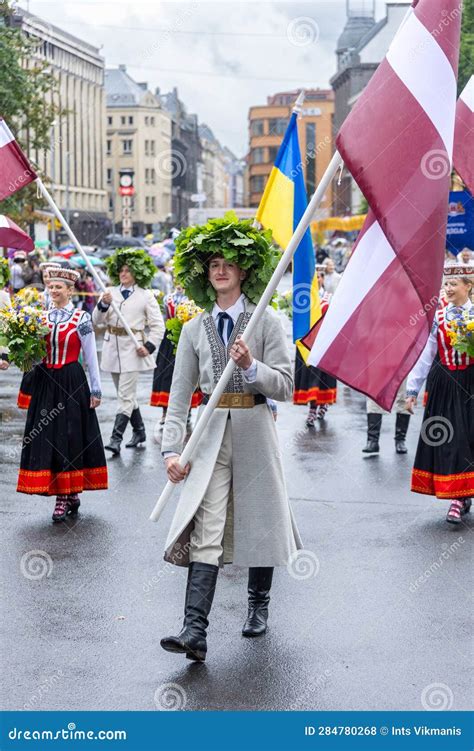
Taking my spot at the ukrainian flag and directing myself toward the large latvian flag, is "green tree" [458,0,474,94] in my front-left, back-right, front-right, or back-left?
back-left

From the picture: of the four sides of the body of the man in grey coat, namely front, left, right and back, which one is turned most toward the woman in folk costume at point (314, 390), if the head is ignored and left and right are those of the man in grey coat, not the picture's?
back

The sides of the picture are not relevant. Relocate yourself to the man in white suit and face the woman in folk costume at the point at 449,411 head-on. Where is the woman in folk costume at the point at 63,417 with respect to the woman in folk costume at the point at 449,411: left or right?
right

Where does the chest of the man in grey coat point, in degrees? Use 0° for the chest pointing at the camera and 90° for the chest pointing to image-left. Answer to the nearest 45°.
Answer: approximately 0°

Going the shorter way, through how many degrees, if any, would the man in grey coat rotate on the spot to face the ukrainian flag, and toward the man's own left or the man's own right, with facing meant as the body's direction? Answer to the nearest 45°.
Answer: approximately 180°

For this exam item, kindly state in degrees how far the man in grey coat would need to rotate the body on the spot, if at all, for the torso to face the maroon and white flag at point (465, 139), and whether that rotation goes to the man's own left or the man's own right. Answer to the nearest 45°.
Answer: approximately 135° to the man's own left

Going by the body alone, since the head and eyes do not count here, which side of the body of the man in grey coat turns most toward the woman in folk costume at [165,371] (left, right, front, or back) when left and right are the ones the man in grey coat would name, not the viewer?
back
